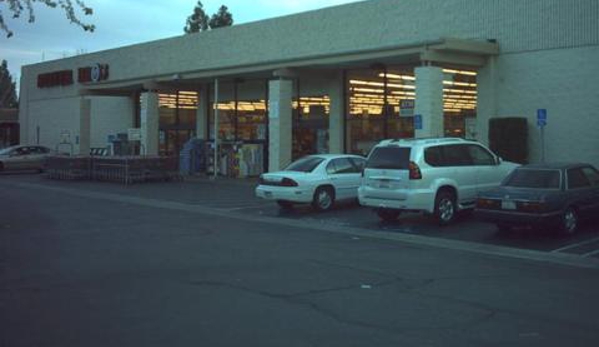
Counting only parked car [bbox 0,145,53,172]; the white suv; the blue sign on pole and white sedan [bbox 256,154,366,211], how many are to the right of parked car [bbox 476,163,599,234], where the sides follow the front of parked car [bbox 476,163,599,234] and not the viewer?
0

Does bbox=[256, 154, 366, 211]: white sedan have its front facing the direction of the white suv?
no

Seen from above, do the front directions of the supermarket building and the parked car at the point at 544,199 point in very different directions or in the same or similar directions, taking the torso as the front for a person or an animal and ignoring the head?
very different directions

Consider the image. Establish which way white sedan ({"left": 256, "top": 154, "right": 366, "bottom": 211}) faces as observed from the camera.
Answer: facing away from the viewer and to the right of the viewer

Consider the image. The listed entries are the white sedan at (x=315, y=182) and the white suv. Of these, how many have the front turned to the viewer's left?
0

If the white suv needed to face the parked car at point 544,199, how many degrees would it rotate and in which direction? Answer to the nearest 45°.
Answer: approximately 90° to its right

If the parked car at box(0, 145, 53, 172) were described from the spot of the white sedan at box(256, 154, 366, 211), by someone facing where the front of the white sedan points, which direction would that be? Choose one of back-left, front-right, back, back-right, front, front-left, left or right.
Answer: left

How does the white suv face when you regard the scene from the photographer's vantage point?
facing away from the viewer and to the right of the viewer

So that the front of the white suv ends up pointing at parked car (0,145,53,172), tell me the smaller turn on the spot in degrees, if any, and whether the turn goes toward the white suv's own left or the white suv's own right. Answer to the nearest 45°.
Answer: approximately 90° to the white suv's own left

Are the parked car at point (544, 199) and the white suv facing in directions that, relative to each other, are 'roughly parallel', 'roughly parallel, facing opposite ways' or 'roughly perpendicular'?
roughly parallel

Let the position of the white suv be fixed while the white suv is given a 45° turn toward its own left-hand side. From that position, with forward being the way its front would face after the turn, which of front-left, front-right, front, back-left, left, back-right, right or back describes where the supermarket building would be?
front

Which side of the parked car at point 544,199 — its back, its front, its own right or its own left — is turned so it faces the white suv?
left

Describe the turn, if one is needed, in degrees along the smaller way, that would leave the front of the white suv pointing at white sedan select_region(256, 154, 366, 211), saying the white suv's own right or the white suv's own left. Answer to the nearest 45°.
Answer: approximately 90° to the white suv's own left

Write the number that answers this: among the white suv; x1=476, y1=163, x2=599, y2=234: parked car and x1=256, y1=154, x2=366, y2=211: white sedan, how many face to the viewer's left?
0

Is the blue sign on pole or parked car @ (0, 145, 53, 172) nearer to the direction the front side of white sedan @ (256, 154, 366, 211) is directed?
the blue sign on pole

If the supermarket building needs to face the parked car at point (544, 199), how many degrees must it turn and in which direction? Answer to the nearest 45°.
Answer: approximately 45° to its left

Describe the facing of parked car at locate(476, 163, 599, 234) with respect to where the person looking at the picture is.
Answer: facing away from the viewer and to the right of the viewer
